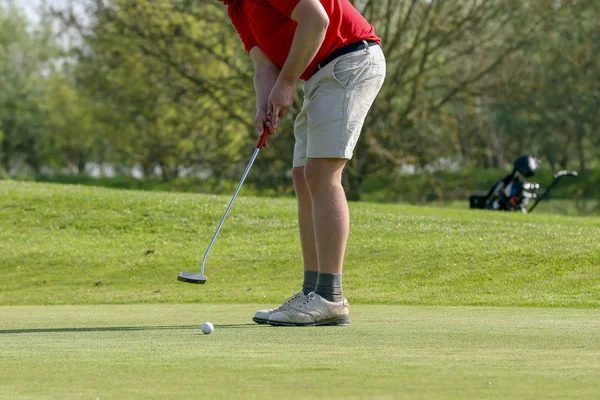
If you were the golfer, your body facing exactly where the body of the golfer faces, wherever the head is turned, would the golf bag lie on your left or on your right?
on your right

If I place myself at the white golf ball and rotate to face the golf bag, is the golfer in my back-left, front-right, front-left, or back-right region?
front-right

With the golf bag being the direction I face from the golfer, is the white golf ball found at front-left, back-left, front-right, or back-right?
back-left

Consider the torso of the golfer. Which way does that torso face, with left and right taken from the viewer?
facing to the left of the viewer
